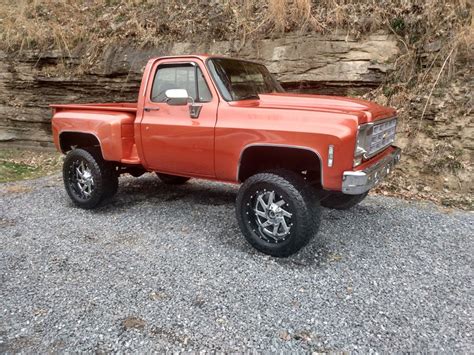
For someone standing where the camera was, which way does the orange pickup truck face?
facing the viewer and to the right of the viewer
